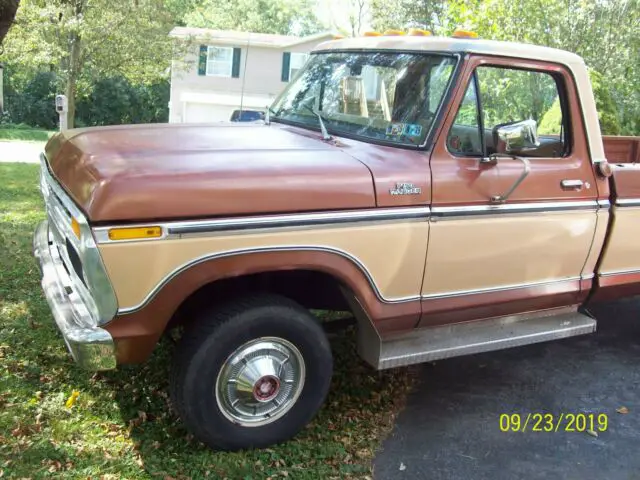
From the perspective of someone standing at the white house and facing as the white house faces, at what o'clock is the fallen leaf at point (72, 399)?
The fallen leaf is roughly at 12 o'clock from the white house.

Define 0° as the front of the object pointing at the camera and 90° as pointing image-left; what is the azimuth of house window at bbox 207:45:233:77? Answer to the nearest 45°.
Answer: approximately 0°

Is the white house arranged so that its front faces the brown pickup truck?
yes

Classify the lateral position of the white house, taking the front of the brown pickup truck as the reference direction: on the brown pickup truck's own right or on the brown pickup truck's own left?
on the brown pickup truck's own right

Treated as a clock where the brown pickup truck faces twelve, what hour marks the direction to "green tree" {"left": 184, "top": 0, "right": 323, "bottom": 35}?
The green tree is roughly at 4 o'clock from the brown pickup truck.

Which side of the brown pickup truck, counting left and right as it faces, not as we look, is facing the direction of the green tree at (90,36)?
right

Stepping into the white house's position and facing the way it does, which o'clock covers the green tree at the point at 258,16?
The green tree is roughly at 6 o'clock from the white house.

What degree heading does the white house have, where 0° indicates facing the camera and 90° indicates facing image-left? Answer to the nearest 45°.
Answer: approximately 0°
